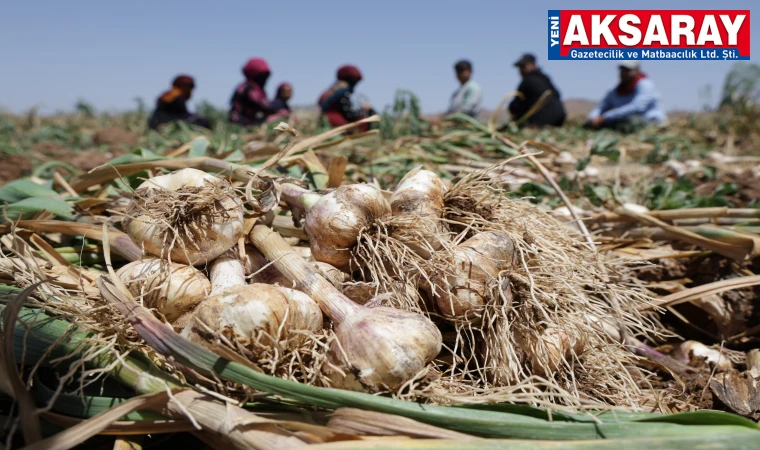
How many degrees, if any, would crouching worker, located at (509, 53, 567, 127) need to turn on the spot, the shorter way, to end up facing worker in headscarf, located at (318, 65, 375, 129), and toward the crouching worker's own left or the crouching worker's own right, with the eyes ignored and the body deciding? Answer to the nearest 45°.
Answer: approximately 45° to the crouching worker's own left

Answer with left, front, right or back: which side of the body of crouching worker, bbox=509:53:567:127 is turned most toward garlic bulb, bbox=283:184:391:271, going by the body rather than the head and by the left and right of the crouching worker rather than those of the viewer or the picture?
left

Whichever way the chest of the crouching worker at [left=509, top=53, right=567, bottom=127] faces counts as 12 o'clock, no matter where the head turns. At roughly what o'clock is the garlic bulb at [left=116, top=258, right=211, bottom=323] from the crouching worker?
The garlic bulb is roughly at 9 o'clock from the crouching worker.

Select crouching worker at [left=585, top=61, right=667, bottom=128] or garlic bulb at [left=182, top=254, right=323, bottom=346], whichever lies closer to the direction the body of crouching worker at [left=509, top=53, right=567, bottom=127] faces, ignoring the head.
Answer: the garlic bulb

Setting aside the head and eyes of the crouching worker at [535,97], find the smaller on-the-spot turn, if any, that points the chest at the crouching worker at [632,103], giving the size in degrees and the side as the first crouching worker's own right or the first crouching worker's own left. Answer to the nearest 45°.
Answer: approximately 180°

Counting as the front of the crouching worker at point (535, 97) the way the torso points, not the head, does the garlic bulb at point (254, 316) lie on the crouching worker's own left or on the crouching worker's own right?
on the crouching worker's own left

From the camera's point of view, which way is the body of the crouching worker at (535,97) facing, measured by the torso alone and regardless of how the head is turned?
to the viewer's left
